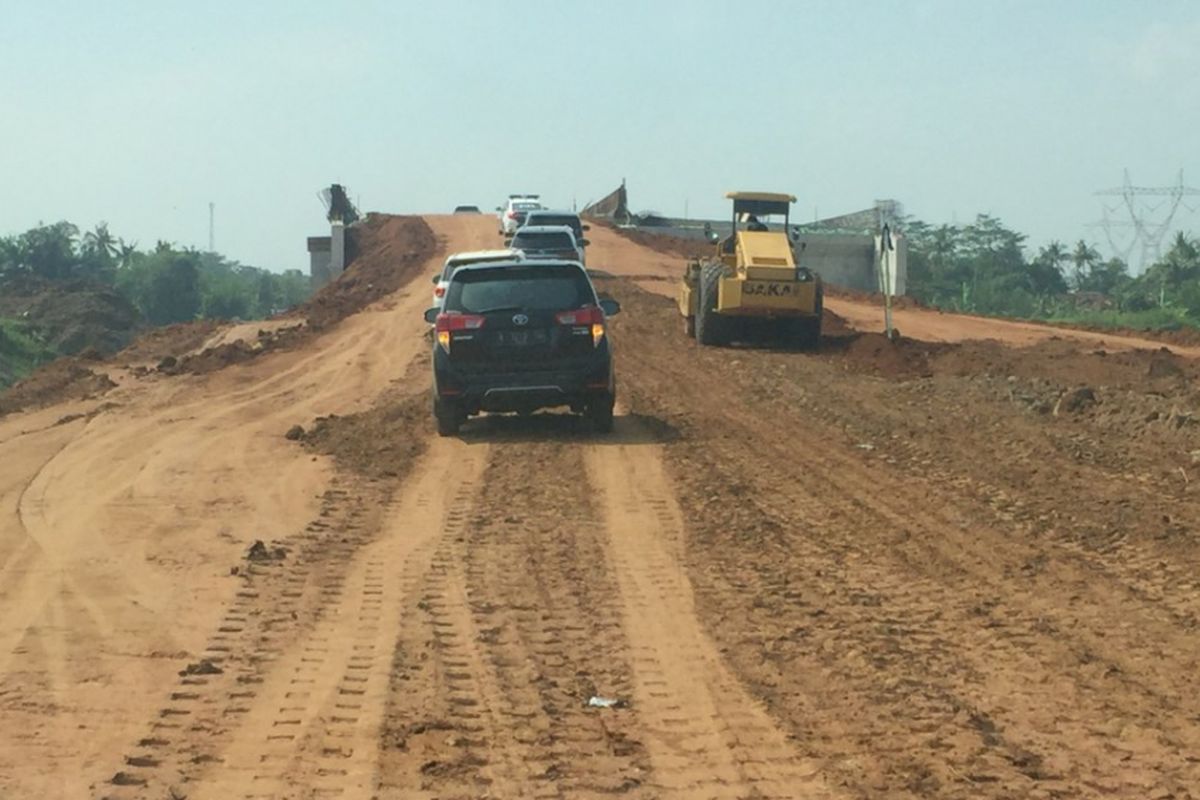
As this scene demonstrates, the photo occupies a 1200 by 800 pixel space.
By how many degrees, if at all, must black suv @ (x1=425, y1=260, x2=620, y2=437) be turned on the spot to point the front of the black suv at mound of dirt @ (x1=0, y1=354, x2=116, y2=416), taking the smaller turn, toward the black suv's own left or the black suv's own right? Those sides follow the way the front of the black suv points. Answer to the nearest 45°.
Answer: approximately 45° to the black suv's own left

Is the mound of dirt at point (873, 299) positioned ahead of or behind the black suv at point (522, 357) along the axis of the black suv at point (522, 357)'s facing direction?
ahead

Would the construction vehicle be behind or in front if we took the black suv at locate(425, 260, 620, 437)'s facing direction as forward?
in front

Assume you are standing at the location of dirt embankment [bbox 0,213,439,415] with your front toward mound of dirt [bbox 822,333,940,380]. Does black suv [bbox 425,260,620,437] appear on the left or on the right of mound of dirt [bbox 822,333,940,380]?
right

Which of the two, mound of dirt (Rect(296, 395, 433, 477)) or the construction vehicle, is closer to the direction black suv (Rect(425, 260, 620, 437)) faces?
the construction vehicle

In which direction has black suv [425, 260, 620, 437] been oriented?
away from the camera

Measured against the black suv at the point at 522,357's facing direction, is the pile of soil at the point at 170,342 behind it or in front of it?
in front

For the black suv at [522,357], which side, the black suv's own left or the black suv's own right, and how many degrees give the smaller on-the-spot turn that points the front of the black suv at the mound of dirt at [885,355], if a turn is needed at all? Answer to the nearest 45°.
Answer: approximately 45° to the black suv's own right

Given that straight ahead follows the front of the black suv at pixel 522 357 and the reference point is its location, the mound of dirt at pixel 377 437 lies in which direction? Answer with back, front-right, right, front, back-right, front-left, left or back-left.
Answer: left

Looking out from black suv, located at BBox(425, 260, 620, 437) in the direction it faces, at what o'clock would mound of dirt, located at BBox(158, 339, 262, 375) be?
The mound of dirt is roughly at 11 o'clock from the black suv.

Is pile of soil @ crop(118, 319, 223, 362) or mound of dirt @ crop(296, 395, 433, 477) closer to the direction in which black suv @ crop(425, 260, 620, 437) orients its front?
the pile of soil
